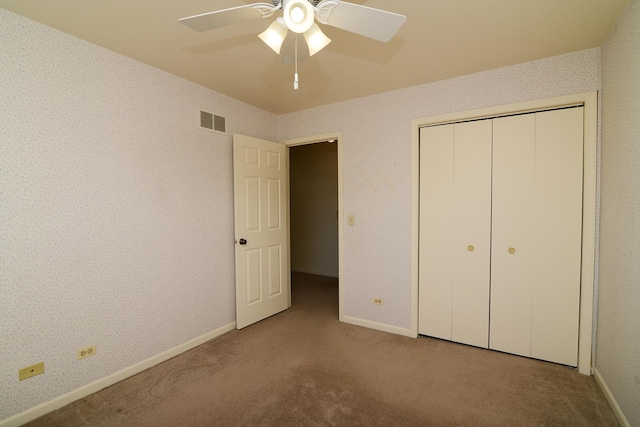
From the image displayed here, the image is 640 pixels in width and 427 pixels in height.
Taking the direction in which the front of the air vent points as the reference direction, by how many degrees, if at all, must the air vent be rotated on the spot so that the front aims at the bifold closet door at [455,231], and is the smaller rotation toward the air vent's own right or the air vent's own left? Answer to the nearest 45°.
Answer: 0° — it already faces it

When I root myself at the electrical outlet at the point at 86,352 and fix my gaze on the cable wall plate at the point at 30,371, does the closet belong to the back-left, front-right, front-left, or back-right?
back-left

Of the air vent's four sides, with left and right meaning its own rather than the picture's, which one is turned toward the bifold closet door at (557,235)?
front

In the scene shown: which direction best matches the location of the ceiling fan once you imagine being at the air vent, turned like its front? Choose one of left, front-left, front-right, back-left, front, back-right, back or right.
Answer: front-right

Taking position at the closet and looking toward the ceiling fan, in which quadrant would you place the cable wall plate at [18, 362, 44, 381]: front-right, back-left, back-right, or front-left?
front-right
